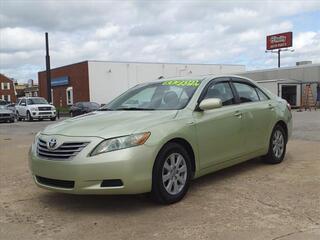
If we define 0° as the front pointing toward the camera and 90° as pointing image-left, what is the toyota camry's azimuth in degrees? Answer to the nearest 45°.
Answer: approximately 45°

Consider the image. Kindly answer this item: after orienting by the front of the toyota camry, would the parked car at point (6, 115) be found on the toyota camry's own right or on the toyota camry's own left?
on the toyota camry's own right

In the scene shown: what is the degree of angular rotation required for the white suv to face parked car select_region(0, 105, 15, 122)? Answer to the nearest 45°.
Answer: approximately 90° to its right

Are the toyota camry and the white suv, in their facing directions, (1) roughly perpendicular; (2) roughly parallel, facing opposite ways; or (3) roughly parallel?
roughly perpendicular

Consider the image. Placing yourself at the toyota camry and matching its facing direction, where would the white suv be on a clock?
The white suv is roughly at 4 o'clock from the toyota camry.

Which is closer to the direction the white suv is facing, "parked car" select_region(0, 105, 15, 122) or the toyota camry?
the toyota camry

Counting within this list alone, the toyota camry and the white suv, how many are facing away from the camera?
0
